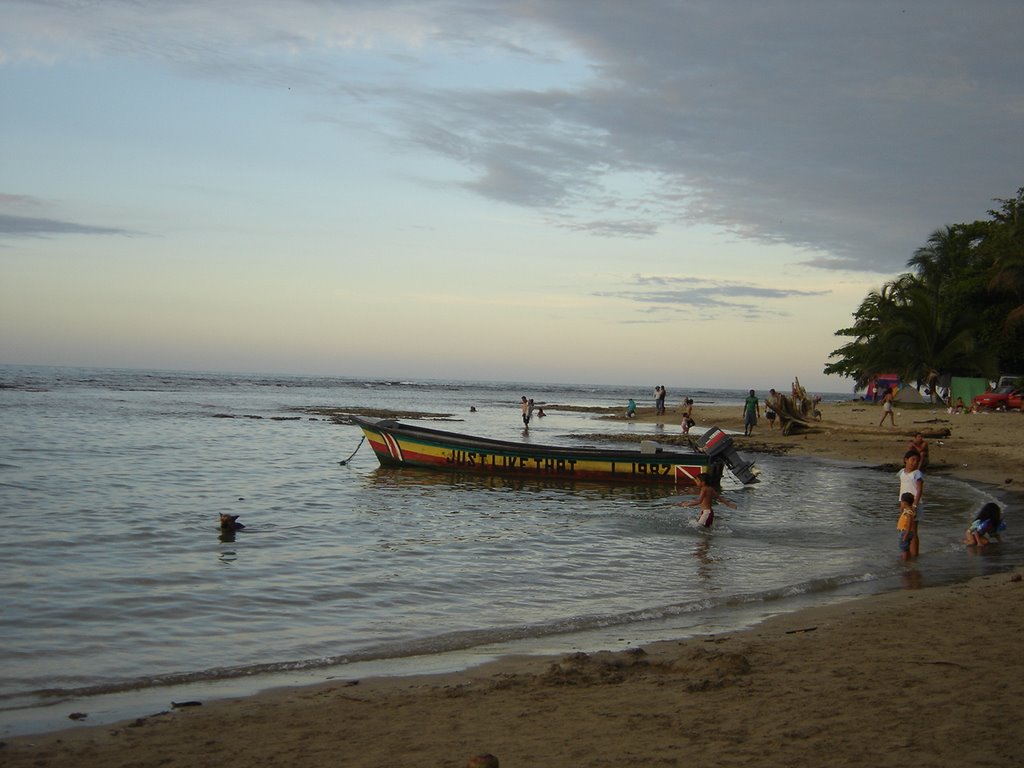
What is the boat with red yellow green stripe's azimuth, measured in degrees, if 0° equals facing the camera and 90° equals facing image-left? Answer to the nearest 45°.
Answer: approximately 90°

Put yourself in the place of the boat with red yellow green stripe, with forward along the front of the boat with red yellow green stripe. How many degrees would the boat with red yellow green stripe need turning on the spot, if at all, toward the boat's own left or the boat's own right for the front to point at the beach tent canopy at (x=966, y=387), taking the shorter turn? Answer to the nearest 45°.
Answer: approximately 135° to the boat's own right

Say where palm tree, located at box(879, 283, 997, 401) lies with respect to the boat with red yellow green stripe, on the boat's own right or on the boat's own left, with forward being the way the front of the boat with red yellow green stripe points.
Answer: on the boat's own right

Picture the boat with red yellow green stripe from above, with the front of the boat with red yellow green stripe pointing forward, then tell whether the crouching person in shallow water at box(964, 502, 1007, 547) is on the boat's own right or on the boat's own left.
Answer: on the boat's own left

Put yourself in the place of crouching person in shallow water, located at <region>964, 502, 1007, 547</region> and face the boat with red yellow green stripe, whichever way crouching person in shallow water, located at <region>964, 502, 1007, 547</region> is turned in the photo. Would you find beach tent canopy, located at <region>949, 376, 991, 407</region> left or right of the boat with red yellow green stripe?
right

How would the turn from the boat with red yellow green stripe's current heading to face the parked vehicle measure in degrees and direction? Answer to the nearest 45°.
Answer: approximately 135° to its right

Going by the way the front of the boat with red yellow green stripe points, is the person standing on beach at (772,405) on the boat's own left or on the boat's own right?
on the boat's own right

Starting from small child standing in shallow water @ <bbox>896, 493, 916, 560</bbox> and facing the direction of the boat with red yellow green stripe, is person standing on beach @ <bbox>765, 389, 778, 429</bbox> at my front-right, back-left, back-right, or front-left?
front-right
